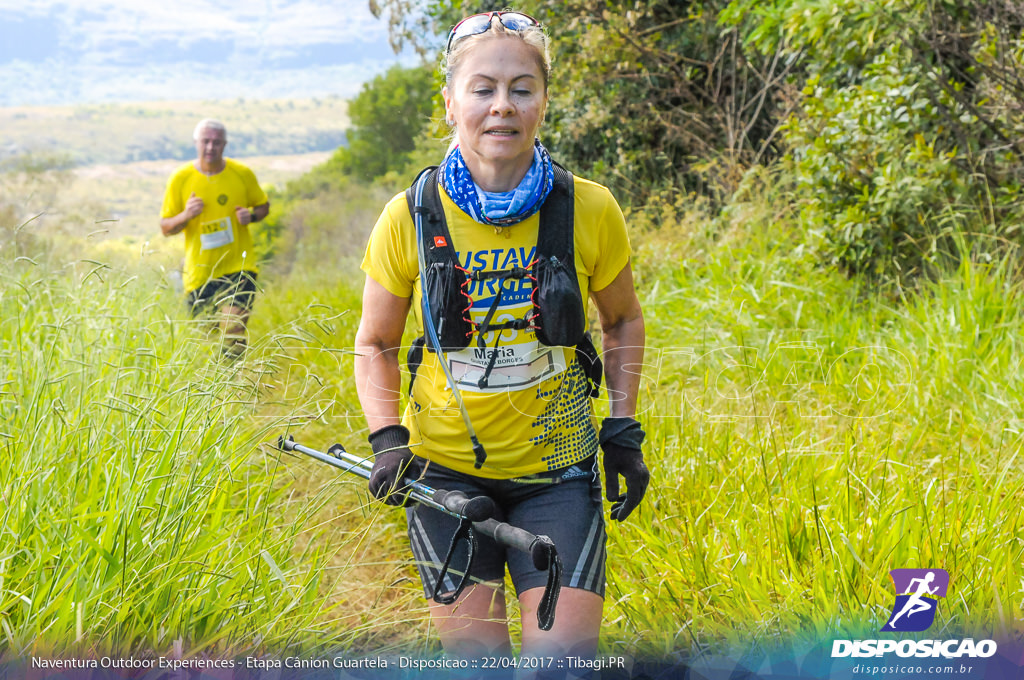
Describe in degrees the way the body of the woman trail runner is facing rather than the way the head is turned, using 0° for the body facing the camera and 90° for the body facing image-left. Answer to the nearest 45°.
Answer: approximately 0°

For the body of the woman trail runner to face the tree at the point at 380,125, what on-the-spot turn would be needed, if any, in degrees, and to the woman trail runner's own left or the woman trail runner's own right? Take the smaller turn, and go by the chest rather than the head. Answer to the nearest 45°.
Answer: approximately 180°

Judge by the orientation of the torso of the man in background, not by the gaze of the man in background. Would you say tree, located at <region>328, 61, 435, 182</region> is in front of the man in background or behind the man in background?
behind

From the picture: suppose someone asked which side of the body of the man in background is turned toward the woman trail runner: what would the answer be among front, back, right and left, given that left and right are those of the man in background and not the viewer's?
front

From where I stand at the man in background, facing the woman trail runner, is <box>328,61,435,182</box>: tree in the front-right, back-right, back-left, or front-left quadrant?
back-left

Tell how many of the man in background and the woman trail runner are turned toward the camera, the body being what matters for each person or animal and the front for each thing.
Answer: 2

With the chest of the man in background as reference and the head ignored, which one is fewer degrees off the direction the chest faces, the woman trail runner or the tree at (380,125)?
the woman trail runner

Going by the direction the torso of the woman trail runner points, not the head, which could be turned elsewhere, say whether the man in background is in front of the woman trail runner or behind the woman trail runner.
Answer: behind
